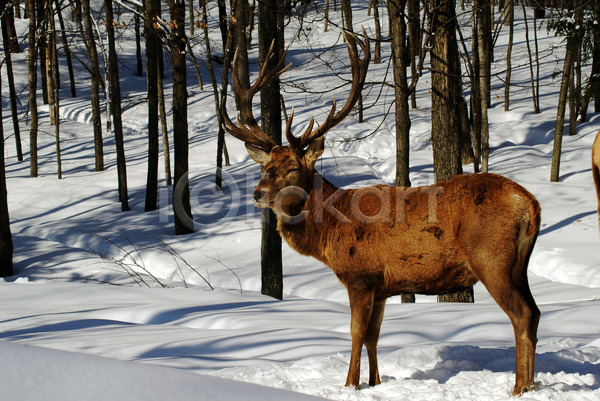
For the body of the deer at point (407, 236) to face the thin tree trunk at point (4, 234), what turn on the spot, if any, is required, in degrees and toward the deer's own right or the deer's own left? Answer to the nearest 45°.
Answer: approximately 45° to the deer's own right

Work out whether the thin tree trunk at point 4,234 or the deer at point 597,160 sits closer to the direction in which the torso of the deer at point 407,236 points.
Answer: the thin tree trunk

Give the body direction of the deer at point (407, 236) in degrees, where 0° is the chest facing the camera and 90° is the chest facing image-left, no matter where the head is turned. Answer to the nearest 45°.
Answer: approximately 90°

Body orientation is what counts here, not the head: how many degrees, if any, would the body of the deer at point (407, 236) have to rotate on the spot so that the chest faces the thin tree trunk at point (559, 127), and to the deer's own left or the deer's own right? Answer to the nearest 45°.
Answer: approximately 90° to the deer's own right

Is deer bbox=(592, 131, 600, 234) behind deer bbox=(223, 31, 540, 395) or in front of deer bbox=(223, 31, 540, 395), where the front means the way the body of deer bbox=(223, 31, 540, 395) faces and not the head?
behind
